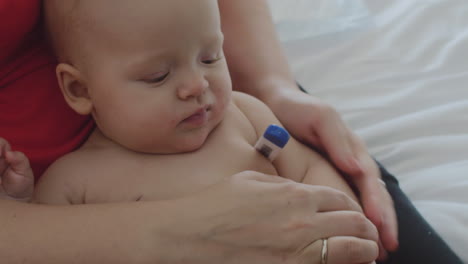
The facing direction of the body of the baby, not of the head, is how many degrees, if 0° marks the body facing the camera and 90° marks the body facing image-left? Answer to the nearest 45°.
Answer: approximately 315°

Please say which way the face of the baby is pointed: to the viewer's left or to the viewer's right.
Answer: to the viewer's right
